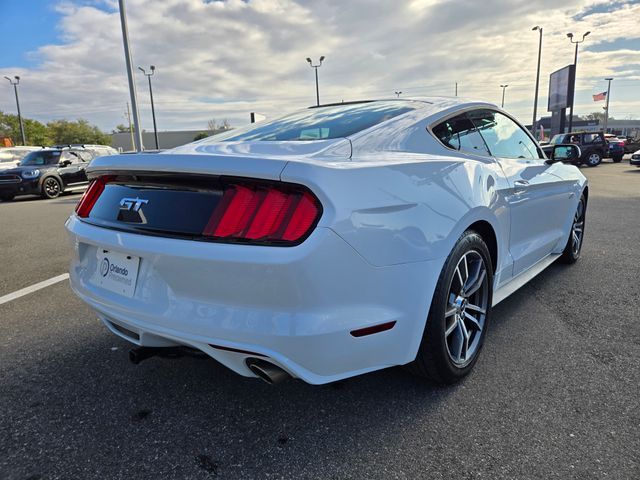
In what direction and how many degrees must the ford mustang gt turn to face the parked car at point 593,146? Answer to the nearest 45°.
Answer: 0° — it already faces it

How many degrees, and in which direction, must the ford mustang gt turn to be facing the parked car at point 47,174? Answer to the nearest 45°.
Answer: approximately 90° to its left

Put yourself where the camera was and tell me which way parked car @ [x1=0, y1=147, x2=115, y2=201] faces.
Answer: facing the viewer and to the left of the viewer

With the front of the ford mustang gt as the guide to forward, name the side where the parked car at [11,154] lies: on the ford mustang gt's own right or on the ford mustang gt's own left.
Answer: on the ford mustang gt's own left

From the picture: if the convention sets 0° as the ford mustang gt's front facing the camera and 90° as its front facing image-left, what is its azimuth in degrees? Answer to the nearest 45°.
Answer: approximately 225°

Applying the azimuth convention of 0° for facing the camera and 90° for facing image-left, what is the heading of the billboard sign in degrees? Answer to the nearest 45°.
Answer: approximately 45°

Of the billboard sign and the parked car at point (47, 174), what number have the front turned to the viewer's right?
0

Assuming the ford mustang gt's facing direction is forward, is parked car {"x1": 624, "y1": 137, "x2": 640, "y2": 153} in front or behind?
in front

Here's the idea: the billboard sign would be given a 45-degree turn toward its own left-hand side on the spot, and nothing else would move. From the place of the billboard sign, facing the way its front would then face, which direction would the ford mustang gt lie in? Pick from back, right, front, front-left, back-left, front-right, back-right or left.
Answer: front

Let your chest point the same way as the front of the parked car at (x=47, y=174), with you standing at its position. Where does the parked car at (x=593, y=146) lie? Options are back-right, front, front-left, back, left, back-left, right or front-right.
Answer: back-left

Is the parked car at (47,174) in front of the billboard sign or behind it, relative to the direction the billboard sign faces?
in front

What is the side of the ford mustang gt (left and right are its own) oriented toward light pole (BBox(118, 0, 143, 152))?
left

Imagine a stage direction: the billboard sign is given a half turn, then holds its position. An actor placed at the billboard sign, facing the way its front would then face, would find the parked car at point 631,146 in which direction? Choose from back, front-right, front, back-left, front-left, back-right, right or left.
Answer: right

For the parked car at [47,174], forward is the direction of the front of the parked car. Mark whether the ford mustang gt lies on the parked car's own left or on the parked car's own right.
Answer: on the parked car's own left
